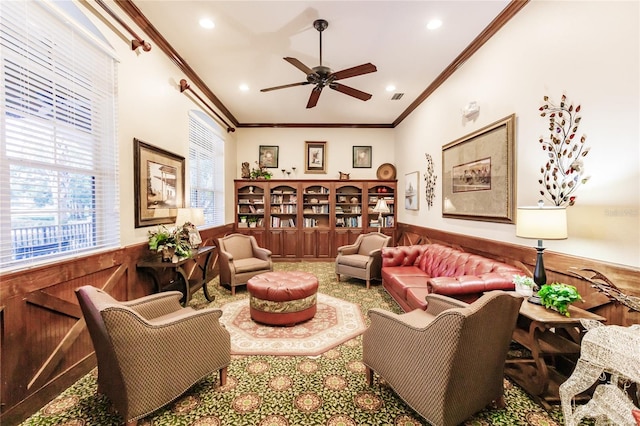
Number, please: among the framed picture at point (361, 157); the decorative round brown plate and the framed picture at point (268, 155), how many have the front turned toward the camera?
3

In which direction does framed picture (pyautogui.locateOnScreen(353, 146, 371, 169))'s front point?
toward the camera

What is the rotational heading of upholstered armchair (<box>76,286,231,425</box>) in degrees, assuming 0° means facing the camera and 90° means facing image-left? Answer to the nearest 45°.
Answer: approximately 225°

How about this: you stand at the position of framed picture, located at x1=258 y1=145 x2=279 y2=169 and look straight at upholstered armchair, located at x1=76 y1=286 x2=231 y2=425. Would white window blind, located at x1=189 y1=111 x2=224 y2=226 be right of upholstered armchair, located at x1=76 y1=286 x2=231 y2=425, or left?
right

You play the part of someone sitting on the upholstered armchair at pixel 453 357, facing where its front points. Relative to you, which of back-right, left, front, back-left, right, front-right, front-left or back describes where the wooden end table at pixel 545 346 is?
right

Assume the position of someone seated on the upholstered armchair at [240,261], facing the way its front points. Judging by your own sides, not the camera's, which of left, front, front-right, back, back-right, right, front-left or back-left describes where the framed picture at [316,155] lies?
left

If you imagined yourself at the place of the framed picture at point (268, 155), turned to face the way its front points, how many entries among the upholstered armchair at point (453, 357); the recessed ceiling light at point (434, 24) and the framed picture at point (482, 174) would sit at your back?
0

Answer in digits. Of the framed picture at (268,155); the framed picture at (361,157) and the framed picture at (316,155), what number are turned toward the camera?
3

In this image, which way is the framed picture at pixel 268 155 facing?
toward the camera

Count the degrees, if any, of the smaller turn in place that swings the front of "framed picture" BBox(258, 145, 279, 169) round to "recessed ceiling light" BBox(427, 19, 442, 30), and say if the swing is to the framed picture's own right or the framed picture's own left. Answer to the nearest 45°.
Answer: approximately 45° to the framed picture's own left

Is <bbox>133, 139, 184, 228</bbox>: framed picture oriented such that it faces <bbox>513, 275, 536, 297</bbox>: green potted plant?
yes

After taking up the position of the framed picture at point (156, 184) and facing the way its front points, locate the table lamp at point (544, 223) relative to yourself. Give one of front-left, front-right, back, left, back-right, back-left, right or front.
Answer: front

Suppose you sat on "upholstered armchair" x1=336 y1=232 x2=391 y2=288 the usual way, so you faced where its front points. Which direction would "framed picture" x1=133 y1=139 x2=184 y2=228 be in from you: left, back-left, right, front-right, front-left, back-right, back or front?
front

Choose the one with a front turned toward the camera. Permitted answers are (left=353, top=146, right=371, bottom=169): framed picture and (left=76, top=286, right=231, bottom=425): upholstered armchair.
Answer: the framed picture

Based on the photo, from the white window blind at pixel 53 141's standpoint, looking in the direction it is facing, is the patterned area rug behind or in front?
in front

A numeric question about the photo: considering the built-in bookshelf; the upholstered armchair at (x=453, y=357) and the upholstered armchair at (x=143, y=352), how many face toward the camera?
1

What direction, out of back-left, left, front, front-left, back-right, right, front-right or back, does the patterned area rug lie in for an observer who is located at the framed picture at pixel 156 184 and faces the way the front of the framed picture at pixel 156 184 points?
front

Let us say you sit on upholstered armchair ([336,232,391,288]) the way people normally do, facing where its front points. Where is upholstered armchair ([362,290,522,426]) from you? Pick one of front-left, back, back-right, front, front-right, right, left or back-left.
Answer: front-left

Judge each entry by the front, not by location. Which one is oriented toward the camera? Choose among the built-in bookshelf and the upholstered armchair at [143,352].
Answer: the built-in bookshelf

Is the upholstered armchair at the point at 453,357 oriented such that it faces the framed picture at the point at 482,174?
no

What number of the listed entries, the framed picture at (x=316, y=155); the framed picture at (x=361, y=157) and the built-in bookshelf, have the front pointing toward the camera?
3
